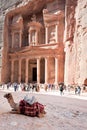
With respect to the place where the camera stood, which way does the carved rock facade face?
facing the viewer and to the left of the viewer
